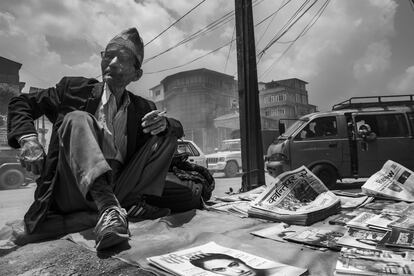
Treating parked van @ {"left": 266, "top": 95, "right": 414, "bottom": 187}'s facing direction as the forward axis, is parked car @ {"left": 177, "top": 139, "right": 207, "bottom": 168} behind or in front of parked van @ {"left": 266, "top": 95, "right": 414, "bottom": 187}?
in front

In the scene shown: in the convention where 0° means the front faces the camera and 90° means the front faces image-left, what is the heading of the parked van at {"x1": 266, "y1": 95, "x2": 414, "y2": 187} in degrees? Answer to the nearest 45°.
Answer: approximately 90°

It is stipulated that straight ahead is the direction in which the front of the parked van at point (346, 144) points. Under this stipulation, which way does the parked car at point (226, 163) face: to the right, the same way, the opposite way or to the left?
to the left

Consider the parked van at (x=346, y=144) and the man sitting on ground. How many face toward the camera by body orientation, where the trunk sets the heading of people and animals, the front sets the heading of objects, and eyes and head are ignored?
1

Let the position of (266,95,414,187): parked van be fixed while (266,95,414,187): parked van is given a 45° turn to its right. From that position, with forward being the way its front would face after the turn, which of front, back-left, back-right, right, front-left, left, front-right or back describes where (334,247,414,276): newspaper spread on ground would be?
back-left

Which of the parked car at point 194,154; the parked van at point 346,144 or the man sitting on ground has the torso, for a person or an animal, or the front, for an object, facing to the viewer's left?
the parked van at point 346,144

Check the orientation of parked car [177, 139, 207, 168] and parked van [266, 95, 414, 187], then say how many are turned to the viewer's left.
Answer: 1

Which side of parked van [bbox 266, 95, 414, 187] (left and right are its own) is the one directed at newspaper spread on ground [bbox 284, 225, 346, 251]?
left

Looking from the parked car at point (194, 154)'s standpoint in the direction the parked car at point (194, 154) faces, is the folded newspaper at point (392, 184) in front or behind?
in front

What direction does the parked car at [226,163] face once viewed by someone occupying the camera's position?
facing the viewer and to the left of the viewer
